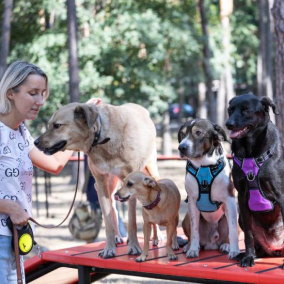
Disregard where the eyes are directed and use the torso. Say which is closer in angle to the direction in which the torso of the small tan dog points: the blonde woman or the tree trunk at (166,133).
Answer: the blonde woman

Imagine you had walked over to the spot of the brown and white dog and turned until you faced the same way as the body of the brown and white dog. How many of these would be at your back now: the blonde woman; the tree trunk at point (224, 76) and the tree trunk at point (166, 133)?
2

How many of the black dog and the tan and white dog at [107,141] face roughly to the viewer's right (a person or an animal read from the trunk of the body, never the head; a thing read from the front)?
0

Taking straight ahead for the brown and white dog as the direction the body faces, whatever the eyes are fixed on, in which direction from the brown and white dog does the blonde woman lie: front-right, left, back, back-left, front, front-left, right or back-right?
front-right

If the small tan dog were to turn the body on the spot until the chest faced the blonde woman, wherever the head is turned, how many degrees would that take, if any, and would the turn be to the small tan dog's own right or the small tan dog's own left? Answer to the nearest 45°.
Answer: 0° — it already faces them

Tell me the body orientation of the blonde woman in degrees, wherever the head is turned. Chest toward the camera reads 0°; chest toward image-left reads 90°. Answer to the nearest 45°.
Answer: approximately 315°

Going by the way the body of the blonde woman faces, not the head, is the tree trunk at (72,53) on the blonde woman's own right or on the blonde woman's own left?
on the blonde woman's own left

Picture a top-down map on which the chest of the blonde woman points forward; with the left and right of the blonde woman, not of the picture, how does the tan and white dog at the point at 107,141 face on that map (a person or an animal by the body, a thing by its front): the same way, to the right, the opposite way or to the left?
to the right

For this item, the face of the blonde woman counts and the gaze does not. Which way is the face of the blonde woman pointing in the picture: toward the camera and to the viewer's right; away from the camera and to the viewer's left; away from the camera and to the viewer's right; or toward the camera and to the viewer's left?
toward the camera and to the viewer's right

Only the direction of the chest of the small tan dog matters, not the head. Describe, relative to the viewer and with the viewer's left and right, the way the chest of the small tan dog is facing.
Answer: facing the viewer and to the left of the viewer

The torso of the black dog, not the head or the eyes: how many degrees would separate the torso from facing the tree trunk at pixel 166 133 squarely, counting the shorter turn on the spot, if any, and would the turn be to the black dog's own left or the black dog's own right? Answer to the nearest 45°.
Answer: approximately 135° to the black dog's own right

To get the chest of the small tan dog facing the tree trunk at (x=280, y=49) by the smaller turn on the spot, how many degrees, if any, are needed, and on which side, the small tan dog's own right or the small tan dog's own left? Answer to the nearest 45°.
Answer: approximately 180°

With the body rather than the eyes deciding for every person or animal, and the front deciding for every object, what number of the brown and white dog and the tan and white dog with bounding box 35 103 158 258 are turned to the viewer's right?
0
